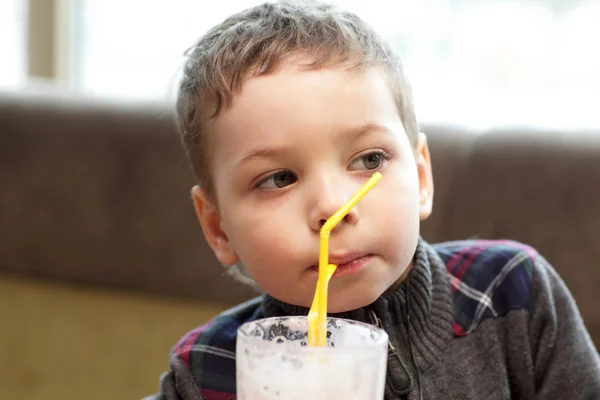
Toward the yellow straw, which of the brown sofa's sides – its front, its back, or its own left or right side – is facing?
front

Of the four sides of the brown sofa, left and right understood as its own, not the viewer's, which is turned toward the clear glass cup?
front

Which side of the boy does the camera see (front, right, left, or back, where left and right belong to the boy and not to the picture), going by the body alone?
front
